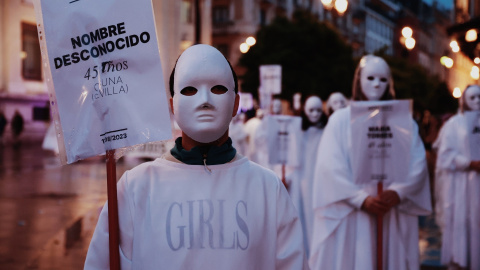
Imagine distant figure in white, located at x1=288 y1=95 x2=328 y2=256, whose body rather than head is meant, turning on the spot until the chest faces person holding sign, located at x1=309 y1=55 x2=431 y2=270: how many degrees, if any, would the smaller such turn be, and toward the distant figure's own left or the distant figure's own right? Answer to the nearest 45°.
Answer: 0° — they already face them

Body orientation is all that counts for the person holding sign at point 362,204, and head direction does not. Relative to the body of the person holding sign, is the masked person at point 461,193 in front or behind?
behind

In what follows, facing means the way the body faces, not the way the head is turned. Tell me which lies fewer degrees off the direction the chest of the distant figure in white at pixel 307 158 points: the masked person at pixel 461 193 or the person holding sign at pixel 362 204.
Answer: the person holding sign

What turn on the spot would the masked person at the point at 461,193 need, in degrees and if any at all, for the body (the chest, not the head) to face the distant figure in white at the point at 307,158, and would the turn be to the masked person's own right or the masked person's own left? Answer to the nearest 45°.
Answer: approximately 135° to the masked person's own right

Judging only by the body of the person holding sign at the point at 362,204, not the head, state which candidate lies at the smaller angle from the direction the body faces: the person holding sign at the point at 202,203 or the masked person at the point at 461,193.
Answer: the person holding sign

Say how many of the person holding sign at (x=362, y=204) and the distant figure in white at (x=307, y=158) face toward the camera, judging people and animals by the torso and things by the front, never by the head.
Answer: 2

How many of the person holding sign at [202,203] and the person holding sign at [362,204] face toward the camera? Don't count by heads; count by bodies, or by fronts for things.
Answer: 2

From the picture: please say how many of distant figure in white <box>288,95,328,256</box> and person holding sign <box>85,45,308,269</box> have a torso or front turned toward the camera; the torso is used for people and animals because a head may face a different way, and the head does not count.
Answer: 2

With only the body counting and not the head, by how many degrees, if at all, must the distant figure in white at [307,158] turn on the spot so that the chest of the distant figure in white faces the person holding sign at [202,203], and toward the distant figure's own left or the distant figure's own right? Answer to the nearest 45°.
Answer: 0° — they already face them
